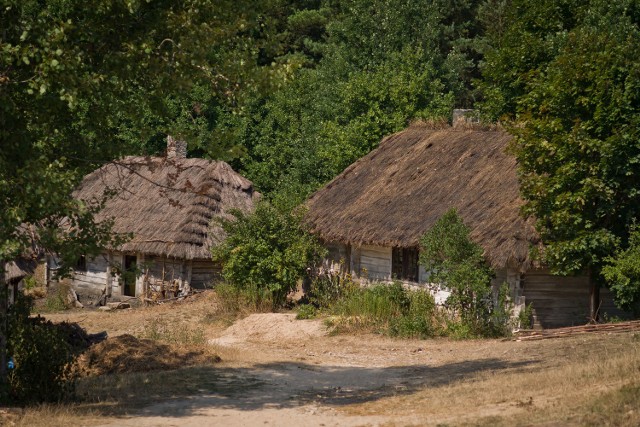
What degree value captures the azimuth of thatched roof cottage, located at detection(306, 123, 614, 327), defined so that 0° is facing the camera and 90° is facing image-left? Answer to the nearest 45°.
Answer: approximately 45°

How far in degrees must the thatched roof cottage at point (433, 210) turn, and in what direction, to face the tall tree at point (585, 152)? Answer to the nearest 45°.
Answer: approximately 90° to its left

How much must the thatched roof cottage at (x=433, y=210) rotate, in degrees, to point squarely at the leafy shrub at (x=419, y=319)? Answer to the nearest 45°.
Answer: approximately 45° to its left

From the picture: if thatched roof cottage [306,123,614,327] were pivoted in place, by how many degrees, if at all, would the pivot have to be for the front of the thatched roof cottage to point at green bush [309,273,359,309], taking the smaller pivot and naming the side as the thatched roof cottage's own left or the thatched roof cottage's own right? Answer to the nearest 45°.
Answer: approximately 45° to the thatched roof cottage's own right

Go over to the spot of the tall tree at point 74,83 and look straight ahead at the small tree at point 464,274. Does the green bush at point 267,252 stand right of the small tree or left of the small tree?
left

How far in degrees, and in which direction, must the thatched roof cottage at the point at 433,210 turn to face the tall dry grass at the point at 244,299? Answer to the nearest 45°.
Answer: approximately 45° to its right

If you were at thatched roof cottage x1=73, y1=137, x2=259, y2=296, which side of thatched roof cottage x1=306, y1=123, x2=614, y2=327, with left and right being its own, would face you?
right

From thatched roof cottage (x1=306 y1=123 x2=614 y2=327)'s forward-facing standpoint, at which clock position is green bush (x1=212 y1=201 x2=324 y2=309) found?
The green bush is roughly at 2 o'clock from the thatched roof cottage.

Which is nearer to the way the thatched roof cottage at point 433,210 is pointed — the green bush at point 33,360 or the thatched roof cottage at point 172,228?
the green bush

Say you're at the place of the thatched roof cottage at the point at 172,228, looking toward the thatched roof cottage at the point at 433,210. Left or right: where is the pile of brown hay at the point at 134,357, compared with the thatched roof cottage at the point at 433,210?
right

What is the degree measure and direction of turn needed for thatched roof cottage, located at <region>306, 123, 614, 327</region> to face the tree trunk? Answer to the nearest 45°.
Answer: approximately 90° to its left

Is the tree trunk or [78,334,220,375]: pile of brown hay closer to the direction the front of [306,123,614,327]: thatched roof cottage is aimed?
the pile of brown hay
